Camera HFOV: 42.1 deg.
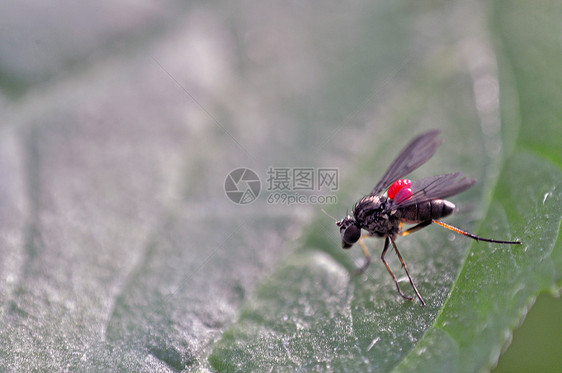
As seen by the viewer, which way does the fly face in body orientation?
to the viewer's left
